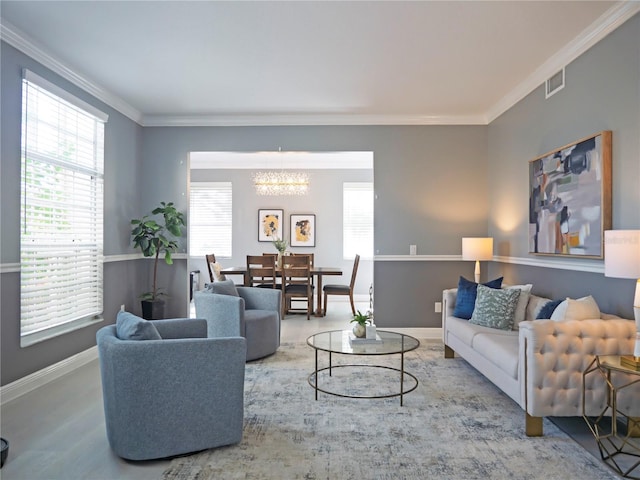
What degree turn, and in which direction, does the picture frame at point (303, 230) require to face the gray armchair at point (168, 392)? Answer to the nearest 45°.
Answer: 0° — it already faces it

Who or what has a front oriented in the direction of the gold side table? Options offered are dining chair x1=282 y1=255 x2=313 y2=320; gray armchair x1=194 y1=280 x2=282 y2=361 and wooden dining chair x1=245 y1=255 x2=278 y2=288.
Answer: the gray armchair

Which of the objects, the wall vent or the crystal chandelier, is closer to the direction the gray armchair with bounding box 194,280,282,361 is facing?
the wall vent

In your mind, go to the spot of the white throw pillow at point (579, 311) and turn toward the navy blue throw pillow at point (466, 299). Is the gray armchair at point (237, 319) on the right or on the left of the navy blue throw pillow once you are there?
left

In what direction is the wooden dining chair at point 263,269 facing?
away from the camera

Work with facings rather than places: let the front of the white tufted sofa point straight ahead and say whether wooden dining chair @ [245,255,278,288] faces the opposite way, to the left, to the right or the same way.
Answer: to the right

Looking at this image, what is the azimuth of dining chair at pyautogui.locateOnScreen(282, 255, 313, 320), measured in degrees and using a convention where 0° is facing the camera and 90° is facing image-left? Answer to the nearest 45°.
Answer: approximately 180°

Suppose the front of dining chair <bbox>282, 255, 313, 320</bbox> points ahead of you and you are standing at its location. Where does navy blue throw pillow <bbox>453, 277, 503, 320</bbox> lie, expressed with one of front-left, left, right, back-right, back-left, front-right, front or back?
back-right

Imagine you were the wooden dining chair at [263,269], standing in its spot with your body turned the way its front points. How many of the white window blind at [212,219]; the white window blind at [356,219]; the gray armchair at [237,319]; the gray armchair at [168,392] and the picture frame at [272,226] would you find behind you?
2

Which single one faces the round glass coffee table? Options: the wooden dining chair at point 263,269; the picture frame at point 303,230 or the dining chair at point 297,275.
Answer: the picture frame

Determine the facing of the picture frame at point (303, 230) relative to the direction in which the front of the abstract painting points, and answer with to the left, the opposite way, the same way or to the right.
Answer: to the left

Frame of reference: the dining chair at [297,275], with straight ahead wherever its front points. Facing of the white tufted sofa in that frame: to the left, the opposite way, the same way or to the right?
to the left

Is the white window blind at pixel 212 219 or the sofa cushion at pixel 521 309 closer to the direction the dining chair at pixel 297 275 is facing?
the white window blind

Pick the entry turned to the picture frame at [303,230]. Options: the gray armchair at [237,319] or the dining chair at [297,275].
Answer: the dining chair
